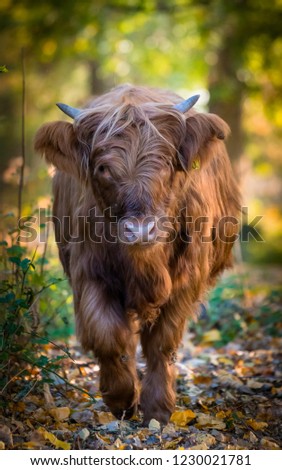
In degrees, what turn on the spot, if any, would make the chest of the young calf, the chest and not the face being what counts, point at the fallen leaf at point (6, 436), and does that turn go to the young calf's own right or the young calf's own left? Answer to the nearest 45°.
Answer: approximately 45° to the young calf's own right

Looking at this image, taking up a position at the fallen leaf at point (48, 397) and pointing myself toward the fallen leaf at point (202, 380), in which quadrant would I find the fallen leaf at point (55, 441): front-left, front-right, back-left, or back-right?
back-right

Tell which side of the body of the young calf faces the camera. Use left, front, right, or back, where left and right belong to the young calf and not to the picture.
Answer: front

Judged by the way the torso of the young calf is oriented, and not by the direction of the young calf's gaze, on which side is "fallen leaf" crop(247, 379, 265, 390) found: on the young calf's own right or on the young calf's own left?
on the young calf's own left

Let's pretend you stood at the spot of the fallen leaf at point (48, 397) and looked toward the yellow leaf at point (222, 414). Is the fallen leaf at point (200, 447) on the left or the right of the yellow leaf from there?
right

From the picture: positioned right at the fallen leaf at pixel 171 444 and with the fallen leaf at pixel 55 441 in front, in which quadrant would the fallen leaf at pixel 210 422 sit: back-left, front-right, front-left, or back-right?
back-right
